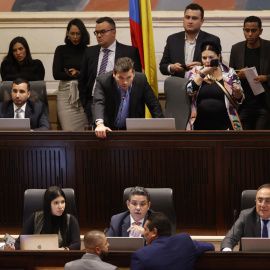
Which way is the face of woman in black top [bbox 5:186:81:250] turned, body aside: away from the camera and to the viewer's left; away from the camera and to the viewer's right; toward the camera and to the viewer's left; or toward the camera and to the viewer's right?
toward the camera and to the viewer's right

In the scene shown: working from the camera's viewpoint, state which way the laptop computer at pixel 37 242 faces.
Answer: facing away from the viewer

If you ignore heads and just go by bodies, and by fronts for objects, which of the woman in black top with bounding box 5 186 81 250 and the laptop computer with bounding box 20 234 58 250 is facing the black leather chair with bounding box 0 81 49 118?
the laptop computer

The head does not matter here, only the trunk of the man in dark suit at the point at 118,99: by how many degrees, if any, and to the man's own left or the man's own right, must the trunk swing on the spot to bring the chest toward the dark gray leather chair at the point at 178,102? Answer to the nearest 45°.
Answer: approximately 90° to the man's own left

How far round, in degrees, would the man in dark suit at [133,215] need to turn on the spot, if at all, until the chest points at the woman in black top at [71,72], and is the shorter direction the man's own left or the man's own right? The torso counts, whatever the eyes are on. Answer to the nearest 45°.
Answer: approximately 180°

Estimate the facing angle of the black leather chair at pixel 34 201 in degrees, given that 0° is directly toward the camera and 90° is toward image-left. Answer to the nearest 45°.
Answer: approximately 0°

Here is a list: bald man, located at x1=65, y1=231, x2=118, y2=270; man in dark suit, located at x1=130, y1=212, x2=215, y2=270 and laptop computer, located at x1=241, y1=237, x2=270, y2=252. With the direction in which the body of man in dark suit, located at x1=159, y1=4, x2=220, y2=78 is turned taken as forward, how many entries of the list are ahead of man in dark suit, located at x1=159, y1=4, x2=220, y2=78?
3

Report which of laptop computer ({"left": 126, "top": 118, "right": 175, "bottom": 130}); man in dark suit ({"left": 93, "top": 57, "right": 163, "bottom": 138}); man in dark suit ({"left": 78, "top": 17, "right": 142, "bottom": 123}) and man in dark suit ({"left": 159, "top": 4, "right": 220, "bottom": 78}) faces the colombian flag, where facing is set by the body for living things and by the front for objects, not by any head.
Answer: the laptop computer

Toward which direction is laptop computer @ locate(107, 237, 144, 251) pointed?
away from the camera

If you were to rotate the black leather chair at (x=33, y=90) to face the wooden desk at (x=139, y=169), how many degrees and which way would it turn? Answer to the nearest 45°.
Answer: approximately 45° to its left

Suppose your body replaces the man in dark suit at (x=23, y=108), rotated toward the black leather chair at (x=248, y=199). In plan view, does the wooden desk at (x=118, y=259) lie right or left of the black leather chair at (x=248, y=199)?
right
